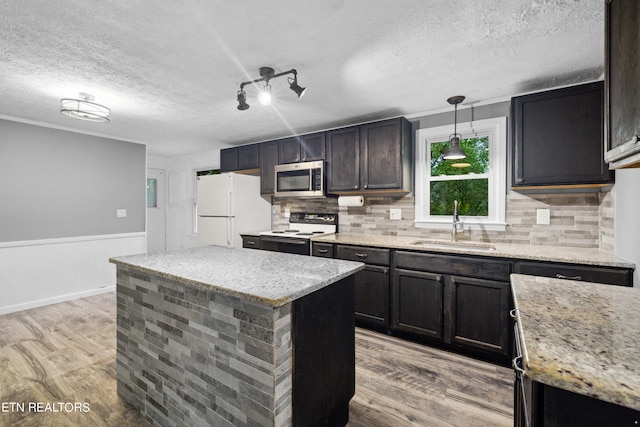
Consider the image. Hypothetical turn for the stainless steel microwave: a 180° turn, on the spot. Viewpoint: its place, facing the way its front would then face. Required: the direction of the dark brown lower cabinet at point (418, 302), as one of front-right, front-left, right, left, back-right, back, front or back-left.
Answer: right

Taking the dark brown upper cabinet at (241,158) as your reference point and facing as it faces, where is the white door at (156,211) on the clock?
The white door is roughly at 3 o'clock from the dark brown upper cabinet.

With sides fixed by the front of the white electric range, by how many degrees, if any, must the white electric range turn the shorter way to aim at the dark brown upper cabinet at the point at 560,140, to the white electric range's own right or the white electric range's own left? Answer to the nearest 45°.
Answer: approximately 90° to the white electric range's own left

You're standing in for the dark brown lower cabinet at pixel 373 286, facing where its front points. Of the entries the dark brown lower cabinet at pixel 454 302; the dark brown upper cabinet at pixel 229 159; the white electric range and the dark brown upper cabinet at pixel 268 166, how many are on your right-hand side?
3

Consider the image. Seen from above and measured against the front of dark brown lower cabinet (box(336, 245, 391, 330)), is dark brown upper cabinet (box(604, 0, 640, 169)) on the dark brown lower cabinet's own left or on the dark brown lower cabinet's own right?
on the dark brown lower cabinet's own left

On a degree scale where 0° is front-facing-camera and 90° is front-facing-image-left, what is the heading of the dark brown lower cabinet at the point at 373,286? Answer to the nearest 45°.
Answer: approximately 45°

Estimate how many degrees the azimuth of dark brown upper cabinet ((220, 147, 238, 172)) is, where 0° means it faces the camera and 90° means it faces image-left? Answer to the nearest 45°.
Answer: approximately 45°

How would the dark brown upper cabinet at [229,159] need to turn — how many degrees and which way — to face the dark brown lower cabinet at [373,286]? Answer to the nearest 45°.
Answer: approximately 90° to its left

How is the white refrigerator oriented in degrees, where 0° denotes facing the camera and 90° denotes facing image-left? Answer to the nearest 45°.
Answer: approximately 45°

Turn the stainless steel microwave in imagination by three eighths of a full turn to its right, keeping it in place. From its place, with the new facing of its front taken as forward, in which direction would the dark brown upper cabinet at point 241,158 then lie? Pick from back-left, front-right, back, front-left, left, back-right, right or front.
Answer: front-left
